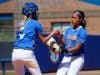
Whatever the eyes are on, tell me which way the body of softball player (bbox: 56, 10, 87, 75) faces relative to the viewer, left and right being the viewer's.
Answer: facing the viewer and to the left of the viewer

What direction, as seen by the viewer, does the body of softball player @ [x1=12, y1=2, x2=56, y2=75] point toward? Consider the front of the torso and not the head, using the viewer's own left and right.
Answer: facing away from the viewer and to the right of the viewer

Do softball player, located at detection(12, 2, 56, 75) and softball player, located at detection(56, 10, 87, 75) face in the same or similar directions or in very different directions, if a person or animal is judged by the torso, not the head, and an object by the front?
very different directions

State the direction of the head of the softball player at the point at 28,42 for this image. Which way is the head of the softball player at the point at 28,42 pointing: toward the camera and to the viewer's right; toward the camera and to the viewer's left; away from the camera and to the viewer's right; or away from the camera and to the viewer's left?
away from the camera and to the viewer's right

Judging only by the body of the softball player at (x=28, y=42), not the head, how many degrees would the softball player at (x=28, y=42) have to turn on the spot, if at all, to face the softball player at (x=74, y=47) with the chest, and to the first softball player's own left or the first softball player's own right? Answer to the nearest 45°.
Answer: approximately 45° to the first softball player's own right

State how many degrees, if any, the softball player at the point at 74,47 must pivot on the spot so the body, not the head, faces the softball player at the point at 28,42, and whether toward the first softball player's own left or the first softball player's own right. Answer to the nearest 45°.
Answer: approximately 45° to the first softball player's own right
